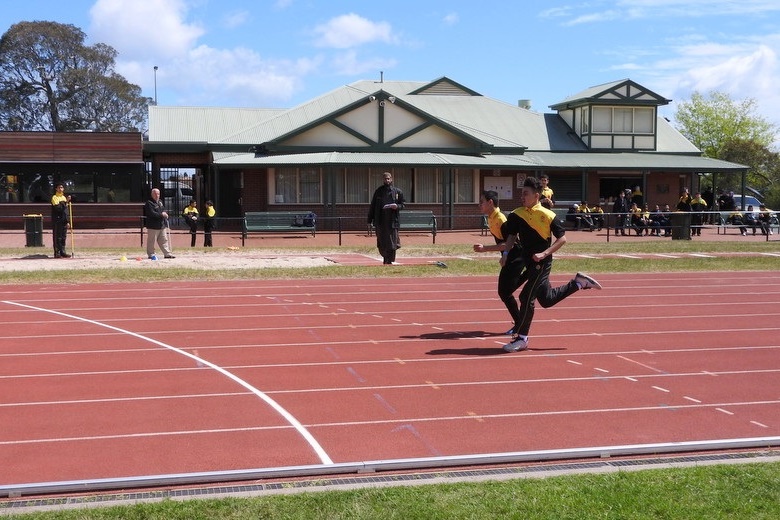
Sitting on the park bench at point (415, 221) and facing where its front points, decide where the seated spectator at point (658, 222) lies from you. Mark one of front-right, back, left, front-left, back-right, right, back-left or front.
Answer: left

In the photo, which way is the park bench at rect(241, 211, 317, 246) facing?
toward the camera

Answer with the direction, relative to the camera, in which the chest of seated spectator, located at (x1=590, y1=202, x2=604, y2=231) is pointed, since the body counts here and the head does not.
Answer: toward the camera

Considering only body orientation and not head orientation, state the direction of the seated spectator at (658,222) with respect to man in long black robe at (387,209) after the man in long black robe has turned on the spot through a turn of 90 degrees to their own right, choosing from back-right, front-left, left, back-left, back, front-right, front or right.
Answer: back-right

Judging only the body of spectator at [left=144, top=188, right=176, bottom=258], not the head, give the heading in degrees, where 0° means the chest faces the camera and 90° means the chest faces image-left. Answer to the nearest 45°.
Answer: approximately 315°

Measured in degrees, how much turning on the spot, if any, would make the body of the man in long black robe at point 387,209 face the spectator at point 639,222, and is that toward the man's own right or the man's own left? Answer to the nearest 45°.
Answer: approximately 135° to the man's own left

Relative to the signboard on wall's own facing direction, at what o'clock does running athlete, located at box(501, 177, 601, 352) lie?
The running athlete is roughly at 12 o'clock from the signboard on wall.

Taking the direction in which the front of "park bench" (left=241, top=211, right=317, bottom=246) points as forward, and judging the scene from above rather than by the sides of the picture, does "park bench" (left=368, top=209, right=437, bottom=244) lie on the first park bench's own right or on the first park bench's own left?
on the first park bench's own left

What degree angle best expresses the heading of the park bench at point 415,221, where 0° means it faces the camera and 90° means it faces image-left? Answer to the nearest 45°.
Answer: approximately 0°

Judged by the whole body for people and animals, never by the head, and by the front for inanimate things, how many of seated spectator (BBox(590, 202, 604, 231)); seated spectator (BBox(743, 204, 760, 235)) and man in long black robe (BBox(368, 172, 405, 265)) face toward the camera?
3

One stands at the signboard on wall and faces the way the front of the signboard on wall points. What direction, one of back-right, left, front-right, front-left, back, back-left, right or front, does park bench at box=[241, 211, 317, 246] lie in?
front-right

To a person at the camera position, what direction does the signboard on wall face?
facing the viewer
